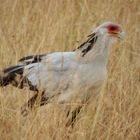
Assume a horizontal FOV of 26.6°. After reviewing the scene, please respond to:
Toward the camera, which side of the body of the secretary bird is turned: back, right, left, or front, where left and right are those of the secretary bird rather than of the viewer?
right
